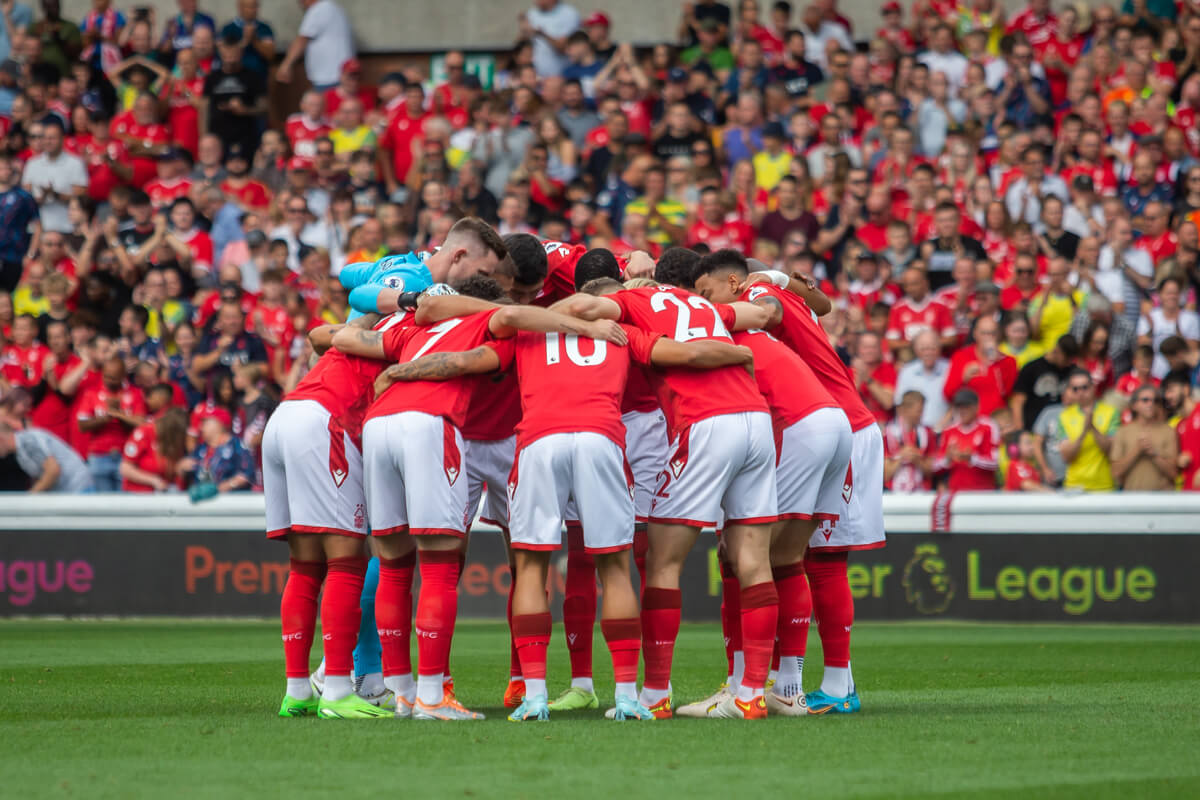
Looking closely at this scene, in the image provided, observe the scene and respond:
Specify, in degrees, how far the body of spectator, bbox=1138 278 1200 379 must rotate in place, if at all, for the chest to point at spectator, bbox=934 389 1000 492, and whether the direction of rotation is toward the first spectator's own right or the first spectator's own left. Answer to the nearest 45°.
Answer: approximately 45° to the first spectator's own right

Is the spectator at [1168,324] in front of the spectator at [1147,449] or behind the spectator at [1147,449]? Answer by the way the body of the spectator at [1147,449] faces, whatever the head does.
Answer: behind

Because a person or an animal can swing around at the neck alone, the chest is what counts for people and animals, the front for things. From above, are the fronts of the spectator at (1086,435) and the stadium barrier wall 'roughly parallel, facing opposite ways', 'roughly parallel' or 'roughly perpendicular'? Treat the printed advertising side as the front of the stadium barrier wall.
roughly parallel

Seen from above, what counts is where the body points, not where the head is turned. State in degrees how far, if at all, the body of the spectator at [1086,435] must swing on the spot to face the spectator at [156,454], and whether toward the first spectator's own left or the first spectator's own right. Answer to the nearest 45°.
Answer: approximately 90° to the first spectator's own right

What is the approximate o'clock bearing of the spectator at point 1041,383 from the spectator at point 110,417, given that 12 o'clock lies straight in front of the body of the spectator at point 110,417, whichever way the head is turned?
the spectator at point 1041,383 is roughly at 10 o'clock from the spectator at point 110,417.

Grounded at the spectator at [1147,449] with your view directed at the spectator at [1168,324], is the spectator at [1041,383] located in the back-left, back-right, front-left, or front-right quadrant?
front-left

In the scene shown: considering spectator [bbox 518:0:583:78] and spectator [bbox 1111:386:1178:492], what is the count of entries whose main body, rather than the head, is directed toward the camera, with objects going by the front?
2

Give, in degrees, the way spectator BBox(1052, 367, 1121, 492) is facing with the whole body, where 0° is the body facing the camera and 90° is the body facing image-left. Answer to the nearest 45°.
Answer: approximately 0°

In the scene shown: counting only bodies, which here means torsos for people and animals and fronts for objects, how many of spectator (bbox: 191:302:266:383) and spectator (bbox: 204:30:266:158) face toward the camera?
2

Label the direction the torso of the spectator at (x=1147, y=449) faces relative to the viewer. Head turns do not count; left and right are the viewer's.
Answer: facing the viewer

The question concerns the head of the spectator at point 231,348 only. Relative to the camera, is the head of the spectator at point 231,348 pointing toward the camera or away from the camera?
toward the camera

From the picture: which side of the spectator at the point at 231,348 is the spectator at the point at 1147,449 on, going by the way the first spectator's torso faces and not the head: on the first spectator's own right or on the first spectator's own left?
on the first spectator's own left

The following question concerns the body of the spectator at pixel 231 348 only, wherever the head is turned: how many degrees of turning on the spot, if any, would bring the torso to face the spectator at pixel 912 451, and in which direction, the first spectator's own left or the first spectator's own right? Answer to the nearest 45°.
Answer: approximately 45° to the first spectator's own left

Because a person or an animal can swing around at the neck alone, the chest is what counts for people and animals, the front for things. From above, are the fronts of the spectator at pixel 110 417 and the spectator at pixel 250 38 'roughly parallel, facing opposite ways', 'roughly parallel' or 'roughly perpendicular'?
roughly parallel

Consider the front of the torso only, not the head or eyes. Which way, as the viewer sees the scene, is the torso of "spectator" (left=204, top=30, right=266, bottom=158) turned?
toward the camera

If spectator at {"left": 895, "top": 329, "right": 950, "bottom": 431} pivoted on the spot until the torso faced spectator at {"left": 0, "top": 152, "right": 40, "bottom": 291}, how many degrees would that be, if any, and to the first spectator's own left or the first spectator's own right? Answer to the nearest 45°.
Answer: approximately 90° to the first spectator's own right

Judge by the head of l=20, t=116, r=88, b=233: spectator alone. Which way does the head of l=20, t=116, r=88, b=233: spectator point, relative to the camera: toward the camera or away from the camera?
toward the camera

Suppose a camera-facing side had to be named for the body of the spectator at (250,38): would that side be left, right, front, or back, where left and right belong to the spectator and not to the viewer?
front

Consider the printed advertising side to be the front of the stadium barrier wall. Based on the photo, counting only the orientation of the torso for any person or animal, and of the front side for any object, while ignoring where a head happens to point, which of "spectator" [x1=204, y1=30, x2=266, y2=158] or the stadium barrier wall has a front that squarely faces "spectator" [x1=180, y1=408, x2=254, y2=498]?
"spectator" [x1=204, y1=30, x2=266, y2=158]
